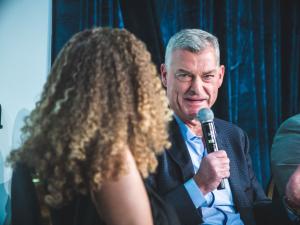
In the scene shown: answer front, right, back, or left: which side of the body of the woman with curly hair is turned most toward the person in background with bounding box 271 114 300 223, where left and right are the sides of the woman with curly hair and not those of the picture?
front

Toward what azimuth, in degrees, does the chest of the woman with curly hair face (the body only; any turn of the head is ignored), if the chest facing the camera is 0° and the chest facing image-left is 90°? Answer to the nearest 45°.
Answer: approximately 225°

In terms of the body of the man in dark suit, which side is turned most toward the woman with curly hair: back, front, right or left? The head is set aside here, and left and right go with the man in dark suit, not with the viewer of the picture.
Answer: front

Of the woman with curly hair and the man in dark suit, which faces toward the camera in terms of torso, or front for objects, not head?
the man in dark suit

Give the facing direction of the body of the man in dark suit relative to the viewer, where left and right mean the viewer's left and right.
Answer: facing the viewer

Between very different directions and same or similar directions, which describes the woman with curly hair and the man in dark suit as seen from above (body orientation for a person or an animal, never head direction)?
very different directions

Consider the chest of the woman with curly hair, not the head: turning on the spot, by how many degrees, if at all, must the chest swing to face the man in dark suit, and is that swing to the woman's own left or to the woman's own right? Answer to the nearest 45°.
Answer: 0° — they already face them

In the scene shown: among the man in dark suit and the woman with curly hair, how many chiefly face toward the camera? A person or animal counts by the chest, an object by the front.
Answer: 1

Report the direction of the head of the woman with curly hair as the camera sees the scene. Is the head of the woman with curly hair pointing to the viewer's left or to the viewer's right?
to the viewer's right

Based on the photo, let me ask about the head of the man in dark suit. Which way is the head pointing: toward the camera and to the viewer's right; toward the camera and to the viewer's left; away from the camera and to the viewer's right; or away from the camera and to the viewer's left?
toward the camera and to the viewer's left
